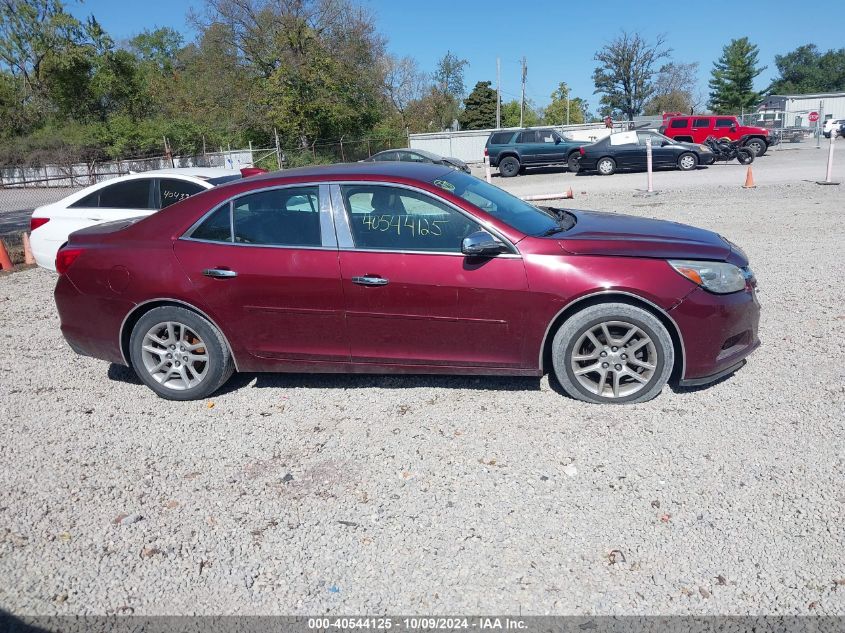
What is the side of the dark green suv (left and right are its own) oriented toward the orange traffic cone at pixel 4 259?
right

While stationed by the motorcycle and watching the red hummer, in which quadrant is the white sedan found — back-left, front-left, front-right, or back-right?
back-left

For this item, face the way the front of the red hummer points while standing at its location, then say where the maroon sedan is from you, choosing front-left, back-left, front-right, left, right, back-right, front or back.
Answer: right

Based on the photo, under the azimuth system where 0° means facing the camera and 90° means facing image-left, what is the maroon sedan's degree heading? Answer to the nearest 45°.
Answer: approximately 270°

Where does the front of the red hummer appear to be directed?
to the viewer's right

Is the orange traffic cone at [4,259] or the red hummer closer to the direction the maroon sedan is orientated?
the red hummer

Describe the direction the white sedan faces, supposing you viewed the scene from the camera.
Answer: facing to the right of the viewer

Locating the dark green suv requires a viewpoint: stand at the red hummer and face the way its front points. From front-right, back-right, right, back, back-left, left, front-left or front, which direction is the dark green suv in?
back-right

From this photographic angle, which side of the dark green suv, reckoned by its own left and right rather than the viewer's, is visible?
right

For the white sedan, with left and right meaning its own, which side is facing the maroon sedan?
right

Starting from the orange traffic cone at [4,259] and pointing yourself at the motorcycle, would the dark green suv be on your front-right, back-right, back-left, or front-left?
front-left

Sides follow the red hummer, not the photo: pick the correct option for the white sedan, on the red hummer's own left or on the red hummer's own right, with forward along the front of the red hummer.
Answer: on the red hummer's own right

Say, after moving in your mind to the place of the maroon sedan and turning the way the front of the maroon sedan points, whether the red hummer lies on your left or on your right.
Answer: on your left

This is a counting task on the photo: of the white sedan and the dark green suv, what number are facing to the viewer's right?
2
